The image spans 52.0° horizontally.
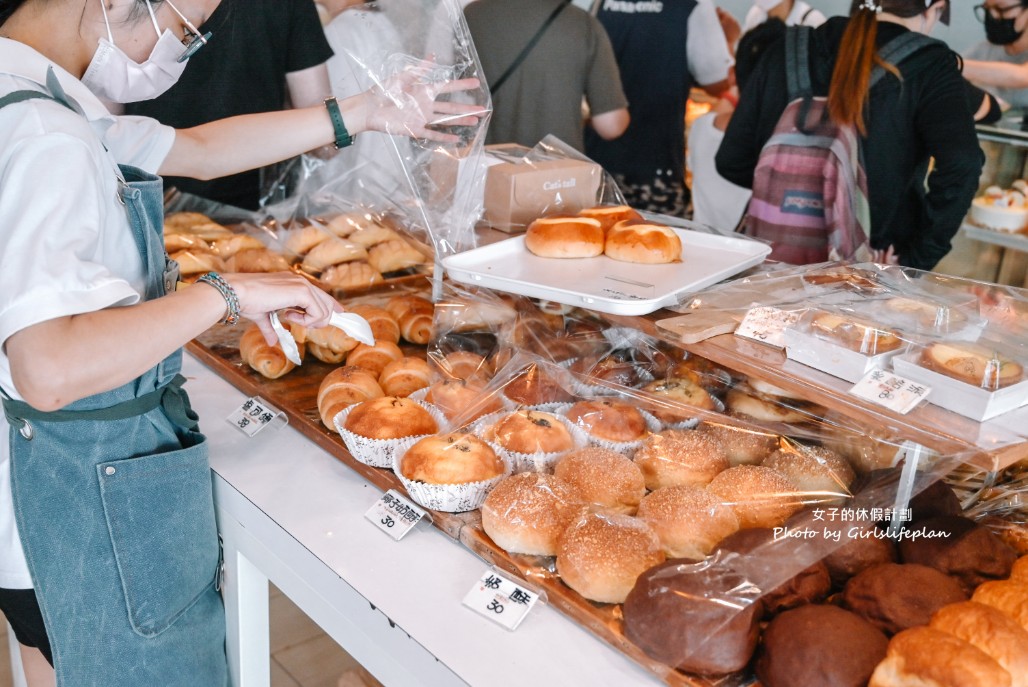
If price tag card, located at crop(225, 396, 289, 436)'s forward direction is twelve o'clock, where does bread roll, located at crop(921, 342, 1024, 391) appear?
The bread roll is roughly at 9 o'clock from the price tag card.

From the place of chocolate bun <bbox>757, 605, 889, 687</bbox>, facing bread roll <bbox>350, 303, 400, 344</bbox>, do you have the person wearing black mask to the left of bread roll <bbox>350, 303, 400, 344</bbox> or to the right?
right

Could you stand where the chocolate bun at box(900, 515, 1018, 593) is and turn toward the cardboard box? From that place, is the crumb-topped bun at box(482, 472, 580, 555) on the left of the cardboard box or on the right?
left

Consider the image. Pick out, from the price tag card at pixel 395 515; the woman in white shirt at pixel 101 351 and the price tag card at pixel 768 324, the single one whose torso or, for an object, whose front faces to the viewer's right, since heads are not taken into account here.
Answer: the woman in white shirt

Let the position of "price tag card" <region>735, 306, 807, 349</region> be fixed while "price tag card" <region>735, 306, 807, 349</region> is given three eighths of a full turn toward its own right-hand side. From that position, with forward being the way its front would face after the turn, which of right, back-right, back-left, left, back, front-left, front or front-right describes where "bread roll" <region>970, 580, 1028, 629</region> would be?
back-right

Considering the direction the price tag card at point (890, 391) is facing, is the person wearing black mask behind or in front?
behind

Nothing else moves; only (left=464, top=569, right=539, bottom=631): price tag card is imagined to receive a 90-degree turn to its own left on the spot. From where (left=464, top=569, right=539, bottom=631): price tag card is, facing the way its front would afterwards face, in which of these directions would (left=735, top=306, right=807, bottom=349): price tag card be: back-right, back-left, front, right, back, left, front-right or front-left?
left

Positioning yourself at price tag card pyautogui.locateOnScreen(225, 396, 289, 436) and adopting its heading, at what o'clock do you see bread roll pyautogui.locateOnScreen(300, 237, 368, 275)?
The bread roll is roughly at 5 o'clock from the price tag card.

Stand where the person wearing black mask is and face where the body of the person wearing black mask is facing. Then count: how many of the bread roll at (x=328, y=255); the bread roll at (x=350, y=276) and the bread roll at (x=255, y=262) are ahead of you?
3

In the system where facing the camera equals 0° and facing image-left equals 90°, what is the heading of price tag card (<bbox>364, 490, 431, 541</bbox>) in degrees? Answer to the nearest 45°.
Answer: approximately 45°

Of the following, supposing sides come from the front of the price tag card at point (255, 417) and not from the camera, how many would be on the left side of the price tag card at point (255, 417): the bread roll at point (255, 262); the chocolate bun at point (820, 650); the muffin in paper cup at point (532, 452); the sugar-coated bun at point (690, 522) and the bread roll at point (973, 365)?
4

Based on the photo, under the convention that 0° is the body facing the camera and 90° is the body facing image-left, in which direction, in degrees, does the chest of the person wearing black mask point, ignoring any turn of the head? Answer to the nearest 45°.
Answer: approximately 45°

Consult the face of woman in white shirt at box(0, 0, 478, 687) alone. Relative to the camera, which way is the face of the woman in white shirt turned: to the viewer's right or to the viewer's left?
to the viewer's right

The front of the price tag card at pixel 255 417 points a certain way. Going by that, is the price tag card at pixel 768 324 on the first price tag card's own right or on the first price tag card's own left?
on the first price tag card's own left

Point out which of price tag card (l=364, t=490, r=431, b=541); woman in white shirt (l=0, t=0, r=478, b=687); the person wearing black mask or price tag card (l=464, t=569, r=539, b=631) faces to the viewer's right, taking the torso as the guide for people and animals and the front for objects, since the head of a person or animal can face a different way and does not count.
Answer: the woman in white shirt

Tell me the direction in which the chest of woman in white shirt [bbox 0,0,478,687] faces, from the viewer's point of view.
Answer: to the viewer's right

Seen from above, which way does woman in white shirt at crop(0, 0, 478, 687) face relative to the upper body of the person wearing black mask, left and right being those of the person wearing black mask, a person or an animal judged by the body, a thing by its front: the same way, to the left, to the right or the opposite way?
the opposite way
